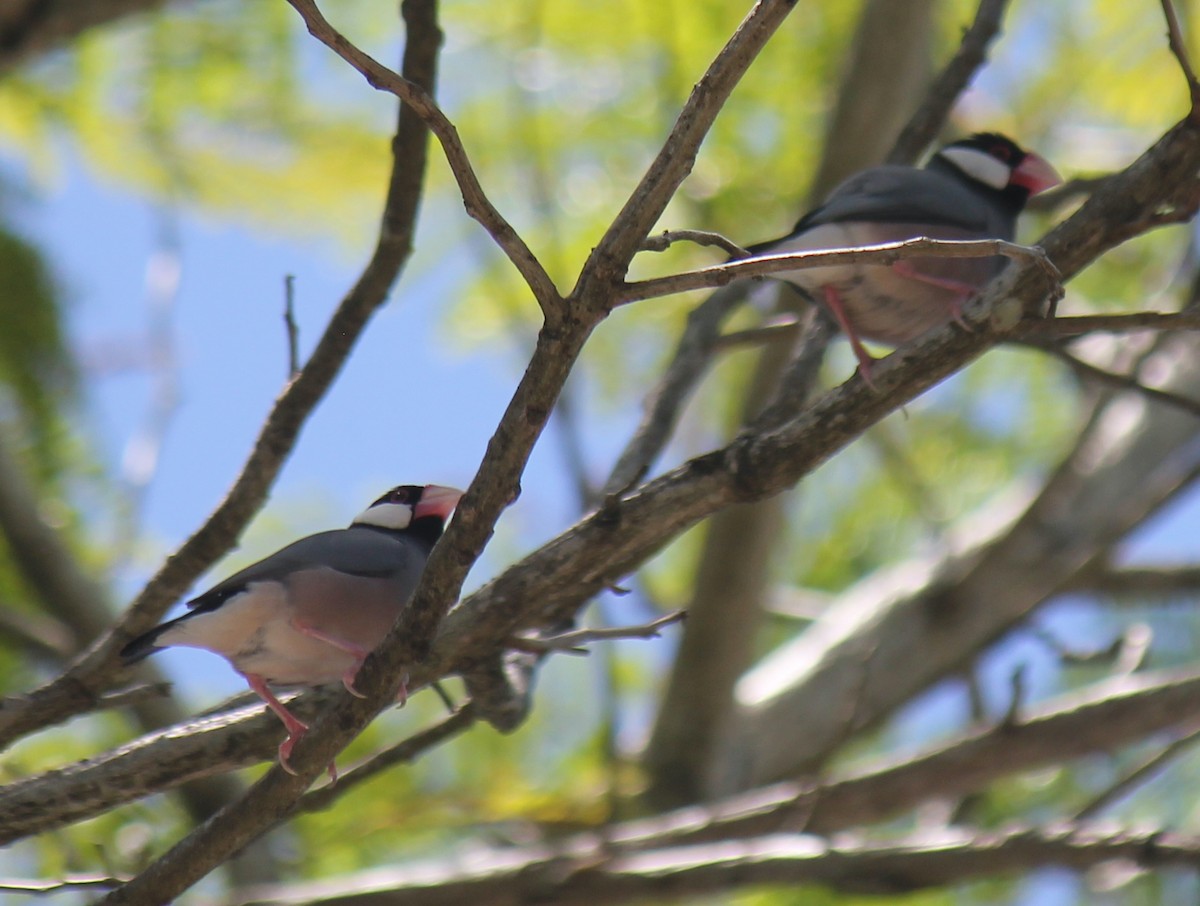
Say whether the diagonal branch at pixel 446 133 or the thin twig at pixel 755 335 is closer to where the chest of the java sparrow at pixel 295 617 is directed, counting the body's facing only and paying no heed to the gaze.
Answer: the thin twig

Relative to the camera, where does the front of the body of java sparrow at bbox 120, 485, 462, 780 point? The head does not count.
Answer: to the viewer's right

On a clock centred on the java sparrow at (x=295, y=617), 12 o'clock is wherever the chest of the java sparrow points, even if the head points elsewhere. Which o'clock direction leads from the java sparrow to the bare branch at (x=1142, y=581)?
The bare branch is roughly at 11 o'clock from the java sparrow.

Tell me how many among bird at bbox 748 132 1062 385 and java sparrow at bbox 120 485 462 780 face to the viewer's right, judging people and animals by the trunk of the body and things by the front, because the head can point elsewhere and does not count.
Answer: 2

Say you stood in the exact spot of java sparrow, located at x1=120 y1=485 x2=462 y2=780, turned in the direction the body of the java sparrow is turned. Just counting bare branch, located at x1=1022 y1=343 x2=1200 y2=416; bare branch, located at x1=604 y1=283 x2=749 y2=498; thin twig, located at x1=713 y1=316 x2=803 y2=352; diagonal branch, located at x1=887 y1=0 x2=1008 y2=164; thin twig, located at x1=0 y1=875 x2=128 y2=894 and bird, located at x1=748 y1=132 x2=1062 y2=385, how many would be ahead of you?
5

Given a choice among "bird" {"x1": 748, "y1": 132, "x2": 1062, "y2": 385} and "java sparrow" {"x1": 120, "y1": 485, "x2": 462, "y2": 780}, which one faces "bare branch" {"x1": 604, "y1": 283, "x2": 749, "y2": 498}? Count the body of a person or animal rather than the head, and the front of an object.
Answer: the java sparrow

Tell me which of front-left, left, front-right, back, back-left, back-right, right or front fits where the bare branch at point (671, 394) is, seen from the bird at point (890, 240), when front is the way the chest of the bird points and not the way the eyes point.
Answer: back

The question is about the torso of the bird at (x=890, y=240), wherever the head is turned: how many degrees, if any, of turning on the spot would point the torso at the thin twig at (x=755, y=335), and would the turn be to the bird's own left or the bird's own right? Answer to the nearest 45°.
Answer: approximately 180°

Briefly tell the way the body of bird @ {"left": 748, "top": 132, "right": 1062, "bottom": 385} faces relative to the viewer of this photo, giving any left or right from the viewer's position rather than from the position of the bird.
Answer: facing to the right of the viewer

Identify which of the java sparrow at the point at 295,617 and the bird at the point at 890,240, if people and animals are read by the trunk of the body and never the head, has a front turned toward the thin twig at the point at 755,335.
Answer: the java sparrow
